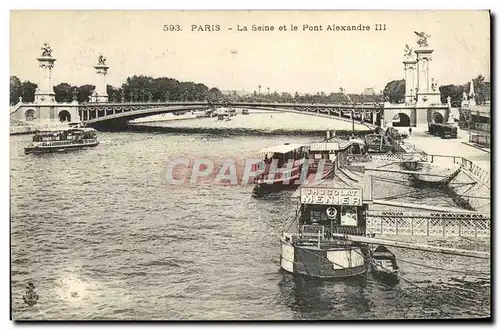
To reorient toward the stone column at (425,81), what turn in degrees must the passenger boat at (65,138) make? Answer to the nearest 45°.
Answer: approximately 180°

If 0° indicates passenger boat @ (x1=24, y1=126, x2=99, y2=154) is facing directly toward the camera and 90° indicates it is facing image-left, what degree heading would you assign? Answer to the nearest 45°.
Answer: approximately 90°

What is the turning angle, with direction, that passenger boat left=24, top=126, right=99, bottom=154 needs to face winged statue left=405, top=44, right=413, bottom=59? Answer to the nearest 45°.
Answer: approximately 180°
